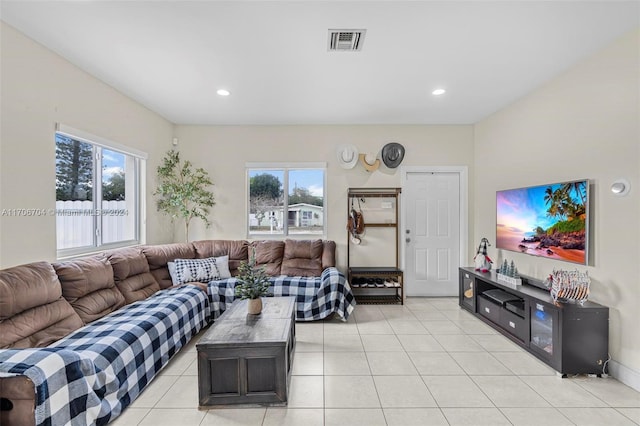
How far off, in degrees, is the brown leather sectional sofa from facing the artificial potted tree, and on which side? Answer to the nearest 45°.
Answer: approximately 90° to its left

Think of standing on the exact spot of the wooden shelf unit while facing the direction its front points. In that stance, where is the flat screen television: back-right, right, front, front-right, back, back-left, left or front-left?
front-left

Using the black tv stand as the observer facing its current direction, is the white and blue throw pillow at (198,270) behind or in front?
in front

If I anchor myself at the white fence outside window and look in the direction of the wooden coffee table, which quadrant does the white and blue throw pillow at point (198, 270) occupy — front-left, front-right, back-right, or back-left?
front-left

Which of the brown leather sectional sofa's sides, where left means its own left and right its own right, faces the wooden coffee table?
front

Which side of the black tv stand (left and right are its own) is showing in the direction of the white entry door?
right

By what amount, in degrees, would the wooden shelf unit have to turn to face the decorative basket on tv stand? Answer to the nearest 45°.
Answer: approximately 45° to its left

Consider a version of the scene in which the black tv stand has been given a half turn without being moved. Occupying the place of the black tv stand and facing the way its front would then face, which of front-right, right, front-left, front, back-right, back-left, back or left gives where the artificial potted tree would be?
back-left

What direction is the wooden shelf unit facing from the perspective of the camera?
toward the camera

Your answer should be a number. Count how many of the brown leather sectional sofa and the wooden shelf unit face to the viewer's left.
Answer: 0

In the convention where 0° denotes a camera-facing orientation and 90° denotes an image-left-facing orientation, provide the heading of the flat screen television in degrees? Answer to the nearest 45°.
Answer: approximately 45°

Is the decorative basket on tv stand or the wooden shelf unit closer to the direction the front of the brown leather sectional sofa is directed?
the decorative basket on tv stand

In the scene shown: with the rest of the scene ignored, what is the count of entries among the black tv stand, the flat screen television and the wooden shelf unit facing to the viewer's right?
0

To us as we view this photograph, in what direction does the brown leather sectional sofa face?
facing the viewer and to the right of the viewer

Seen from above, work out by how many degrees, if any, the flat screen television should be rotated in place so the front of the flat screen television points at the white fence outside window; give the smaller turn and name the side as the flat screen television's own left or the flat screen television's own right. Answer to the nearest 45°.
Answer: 0° — it already faces it
